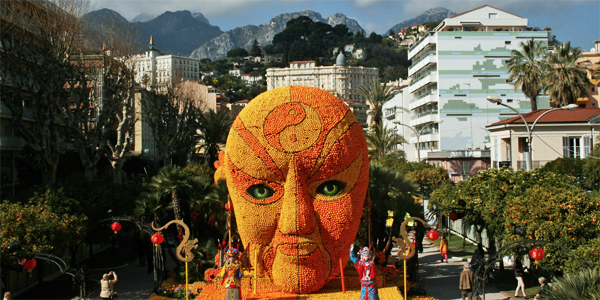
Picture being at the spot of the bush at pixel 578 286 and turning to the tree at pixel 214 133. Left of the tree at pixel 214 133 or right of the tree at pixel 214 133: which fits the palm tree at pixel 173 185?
left

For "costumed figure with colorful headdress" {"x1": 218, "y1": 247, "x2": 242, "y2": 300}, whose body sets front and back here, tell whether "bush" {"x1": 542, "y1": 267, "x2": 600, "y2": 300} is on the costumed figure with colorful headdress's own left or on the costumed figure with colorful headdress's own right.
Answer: on the costumed figure with colorful headdress's own left

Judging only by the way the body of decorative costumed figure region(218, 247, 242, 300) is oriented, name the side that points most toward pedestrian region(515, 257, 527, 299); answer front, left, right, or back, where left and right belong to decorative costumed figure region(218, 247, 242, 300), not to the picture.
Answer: left

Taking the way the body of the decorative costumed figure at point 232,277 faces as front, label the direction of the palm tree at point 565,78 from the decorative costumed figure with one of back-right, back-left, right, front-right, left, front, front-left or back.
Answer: back-left

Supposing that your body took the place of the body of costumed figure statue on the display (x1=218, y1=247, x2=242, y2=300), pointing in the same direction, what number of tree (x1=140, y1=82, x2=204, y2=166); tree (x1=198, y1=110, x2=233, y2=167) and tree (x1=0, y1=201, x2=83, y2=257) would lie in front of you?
0

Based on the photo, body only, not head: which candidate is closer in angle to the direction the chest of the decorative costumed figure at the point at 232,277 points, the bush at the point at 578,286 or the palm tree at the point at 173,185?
the bush

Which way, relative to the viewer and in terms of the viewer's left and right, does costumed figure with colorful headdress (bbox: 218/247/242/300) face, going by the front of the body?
facing the viewer

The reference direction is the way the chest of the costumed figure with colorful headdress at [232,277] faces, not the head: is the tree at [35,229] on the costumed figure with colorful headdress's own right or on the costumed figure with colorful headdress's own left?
on the costumed figure with colorful headdress's own right
